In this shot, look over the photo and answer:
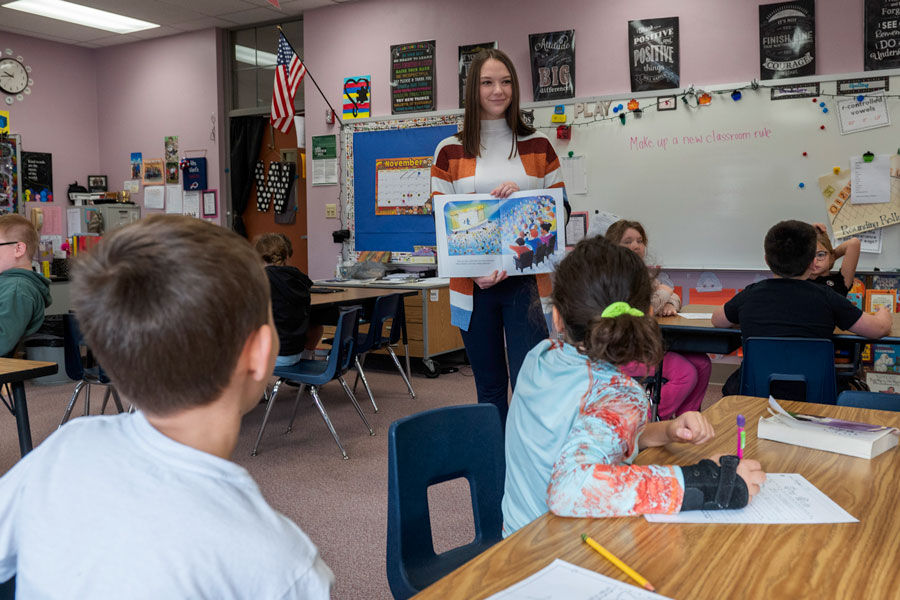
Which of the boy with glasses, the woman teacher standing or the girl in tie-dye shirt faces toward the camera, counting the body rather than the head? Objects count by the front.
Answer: the woman teacher standing

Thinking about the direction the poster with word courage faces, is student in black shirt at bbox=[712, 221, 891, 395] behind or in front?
in front

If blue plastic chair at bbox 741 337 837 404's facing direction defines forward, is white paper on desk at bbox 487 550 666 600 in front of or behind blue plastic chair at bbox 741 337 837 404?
behind

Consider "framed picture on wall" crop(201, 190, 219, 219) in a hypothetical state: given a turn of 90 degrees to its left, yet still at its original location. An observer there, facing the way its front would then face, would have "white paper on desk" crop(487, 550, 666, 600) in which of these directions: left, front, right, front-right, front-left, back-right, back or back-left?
right

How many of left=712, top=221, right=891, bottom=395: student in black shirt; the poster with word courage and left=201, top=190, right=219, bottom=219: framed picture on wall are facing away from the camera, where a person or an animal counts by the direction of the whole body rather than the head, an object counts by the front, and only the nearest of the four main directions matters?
1

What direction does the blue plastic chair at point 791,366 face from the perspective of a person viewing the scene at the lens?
facing away from the viewer

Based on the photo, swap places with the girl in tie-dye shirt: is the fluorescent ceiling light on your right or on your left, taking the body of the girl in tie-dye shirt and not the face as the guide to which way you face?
on your left

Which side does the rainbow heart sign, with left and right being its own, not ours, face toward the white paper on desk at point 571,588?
front
